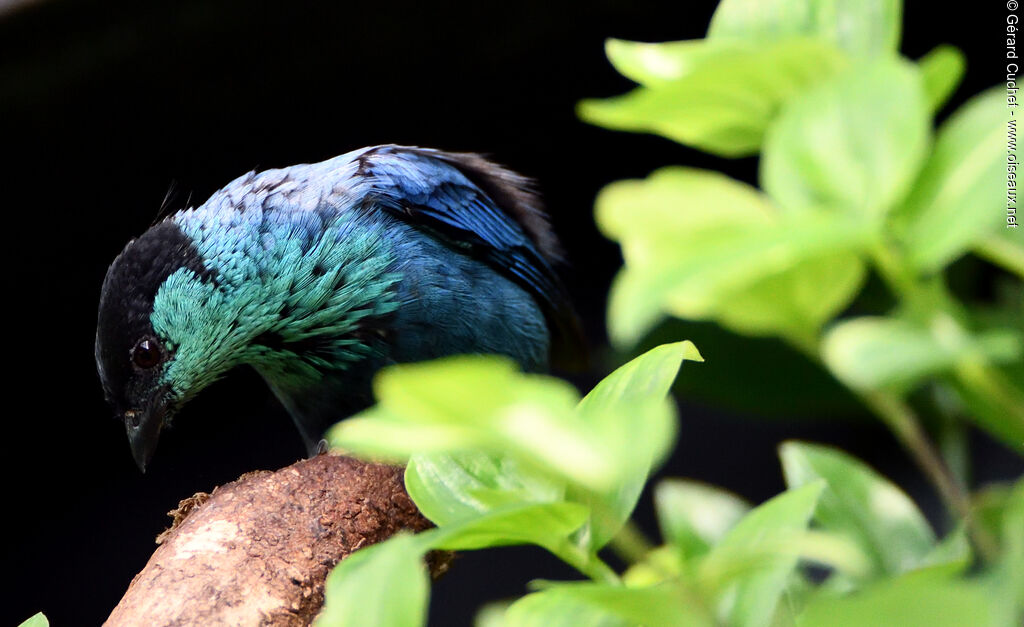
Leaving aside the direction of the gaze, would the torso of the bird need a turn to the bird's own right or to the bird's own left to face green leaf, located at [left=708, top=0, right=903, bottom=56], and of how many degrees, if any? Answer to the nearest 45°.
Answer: approximately 90° to the bird's own left

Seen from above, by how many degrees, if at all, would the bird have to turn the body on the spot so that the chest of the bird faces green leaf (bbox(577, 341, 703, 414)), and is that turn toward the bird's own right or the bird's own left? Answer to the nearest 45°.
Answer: approximately 90° to the bird's own left

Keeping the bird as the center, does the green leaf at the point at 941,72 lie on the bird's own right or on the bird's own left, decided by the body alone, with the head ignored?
on the bird's own left

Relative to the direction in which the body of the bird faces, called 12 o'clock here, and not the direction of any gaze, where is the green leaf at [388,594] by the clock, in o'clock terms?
The green leaf is roughly at 9 o'clock from the bird.

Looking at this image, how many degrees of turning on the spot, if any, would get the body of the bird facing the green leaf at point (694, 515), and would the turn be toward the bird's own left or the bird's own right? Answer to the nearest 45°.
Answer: approximately 90° to the bird's own left

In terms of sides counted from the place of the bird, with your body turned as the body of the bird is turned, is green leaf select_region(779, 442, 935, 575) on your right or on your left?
on your left

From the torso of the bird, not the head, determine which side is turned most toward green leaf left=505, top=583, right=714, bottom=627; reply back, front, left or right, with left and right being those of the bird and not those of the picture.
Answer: left

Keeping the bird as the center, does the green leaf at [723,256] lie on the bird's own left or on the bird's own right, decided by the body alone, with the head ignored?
on the bird's own left

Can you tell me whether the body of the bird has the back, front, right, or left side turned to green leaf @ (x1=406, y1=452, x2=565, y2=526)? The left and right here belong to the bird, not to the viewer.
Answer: left

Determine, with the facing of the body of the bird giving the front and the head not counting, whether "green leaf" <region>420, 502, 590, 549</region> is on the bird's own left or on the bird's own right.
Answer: on the bird's own left

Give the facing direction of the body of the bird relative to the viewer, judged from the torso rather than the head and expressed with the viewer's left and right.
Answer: facing to the left of the viewer

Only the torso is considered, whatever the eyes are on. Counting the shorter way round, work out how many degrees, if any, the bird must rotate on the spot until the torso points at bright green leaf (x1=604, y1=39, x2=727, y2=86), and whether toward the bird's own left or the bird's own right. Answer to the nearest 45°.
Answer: approximately 90° to the bird's own left

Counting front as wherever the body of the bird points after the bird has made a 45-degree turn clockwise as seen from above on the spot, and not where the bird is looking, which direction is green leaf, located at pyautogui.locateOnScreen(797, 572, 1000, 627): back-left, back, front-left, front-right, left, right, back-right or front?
back-left
